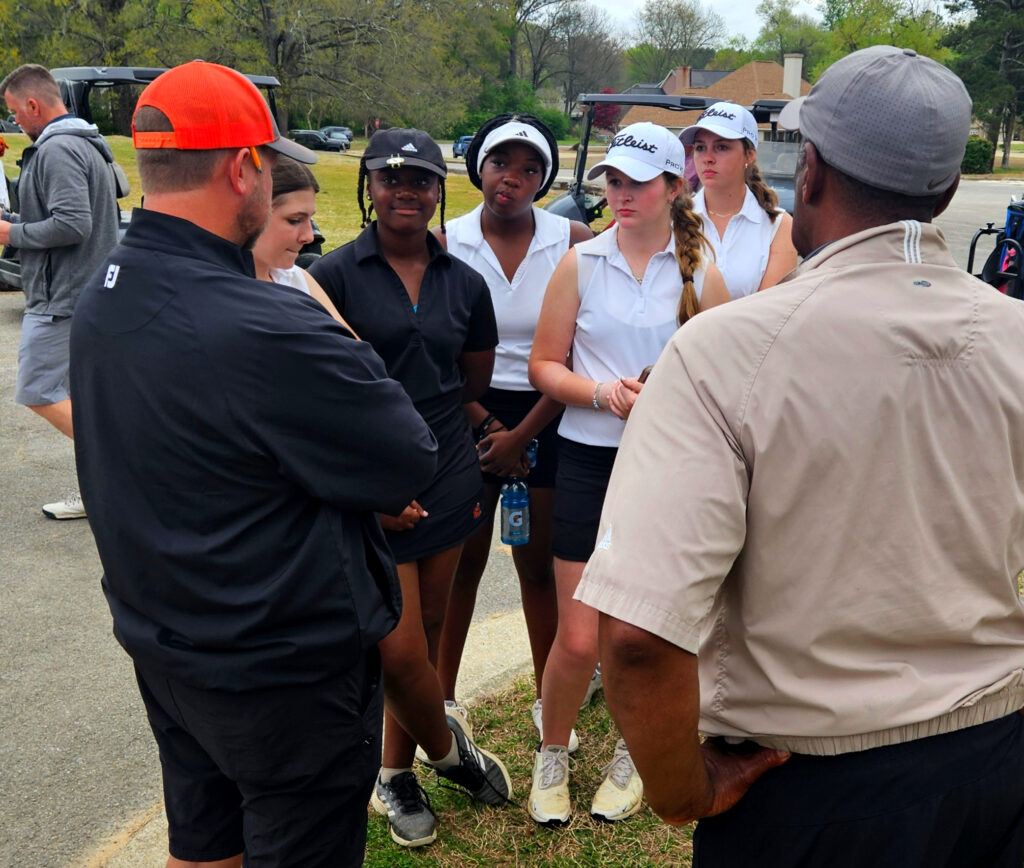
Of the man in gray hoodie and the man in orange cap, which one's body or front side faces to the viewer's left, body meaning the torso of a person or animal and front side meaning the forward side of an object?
the man in gray hoodie

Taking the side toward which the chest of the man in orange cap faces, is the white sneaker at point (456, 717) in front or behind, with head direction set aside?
in front

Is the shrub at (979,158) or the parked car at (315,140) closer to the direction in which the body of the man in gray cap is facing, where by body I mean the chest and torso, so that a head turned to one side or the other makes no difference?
the parked car

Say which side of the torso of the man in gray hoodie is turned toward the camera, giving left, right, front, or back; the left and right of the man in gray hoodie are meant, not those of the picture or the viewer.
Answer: left

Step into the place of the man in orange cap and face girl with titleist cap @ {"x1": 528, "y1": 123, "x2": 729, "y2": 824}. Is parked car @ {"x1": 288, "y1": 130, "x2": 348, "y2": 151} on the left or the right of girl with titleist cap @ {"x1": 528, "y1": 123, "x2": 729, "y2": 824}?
left

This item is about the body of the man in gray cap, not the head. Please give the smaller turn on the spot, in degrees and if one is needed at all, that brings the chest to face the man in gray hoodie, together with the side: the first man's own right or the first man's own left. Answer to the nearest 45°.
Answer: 0° — they already face them

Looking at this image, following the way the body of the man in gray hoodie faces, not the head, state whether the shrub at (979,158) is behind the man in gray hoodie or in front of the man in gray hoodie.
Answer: behind

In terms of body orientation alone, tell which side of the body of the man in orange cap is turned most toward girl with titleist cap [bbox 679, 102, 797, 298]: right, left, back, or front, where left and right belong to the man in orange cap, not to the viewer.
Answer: front

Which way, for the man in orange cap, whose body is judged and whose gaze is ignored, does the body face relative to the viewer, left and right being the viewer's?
facing away from the viewer and to the right of the viewer

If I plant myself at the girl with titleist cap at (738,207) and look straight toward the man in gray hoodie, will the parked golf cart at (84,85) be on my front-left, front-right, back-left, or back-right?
front-right

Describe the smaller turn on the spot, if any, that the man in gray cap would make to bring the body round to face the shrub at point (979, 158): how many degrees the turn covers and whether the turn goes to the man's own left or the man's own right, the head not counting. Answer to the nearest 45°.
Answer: approximately 45° to the man's own right

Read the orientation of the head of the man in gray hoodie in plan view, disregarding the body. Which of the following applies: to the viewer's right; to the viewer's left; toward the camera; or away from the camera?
to the viewer's left

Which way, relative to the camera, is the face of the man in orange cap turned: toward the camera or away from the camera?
away from the camera

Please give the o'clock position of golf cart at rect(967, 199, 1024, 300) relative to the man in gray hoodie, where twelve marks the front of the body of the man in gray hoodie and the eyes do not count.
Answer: The golf cart is roughly at 6 o'clock from the man in gray hoodie.

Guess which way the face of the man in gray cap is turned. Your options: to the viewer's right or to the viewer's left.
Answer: to the viewer's left

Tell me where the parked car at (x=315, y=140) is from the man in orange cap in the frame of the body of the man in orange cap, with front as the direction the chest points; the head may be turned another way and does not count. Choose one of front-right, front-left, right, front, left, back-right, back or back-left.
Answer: front-left

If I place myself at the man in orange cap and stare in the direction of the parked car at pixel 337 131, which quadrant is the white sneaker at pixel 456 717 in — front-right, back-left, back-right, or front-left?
front-right
